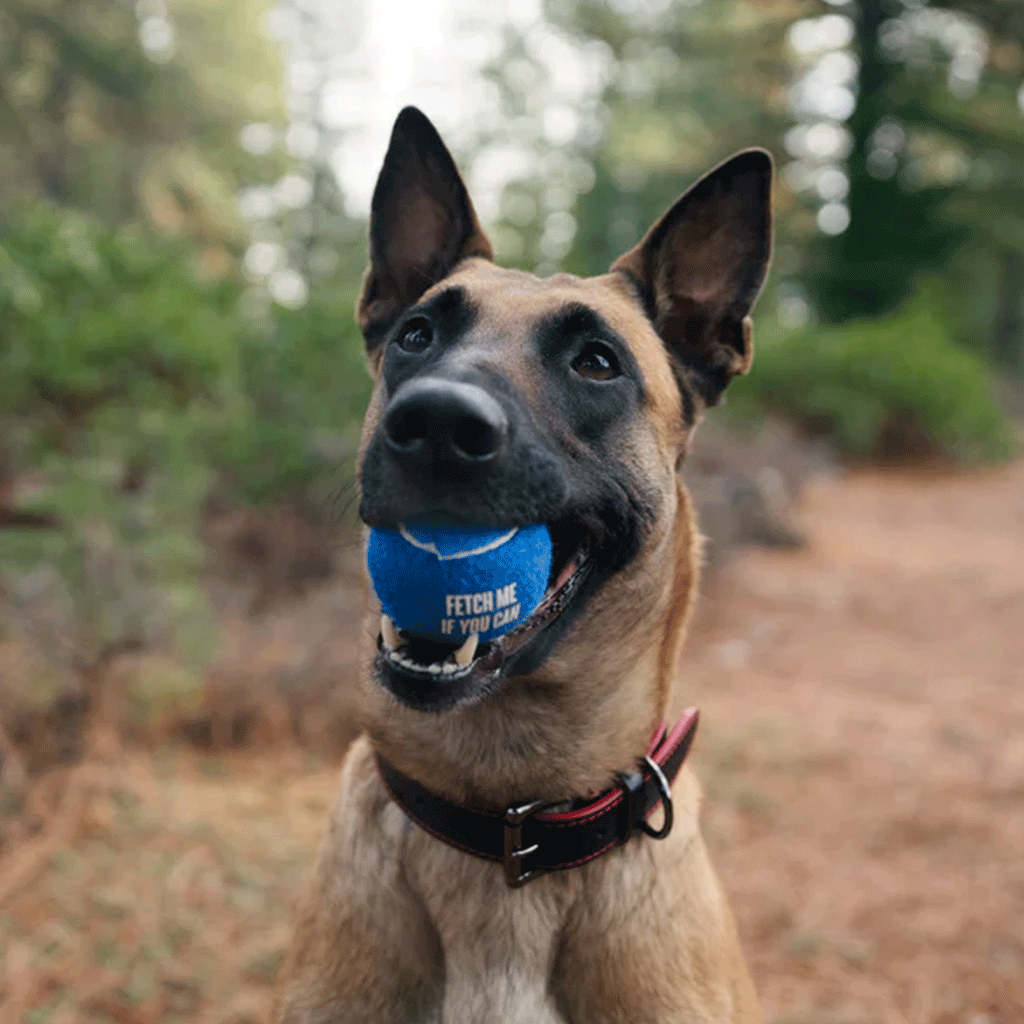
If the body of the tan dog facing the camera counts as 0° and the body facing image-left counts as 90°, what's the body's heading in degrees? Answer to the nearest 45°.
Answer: approximately 0°
